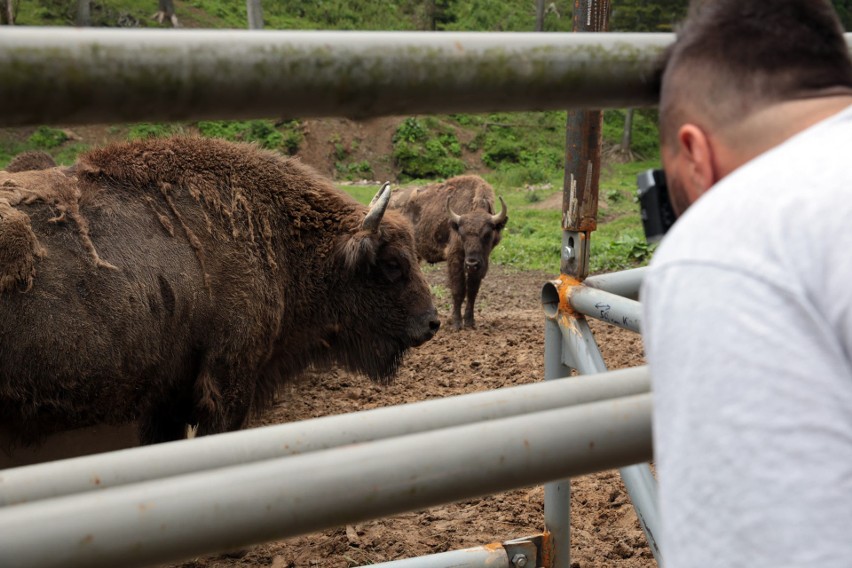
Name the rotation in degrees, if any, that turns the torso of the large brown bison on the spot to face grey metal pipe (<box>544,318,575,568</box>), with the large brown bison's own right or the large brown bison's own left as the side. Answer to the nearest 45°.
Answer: approximately 45° to the large brown bison's own right

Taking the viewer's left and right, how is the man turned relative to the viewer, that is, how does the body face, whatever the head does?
facing away from the viewer and to the left of the viewer

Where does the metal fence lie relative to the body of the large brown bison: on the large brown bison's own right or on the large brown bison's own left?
on the large brown bison's own right

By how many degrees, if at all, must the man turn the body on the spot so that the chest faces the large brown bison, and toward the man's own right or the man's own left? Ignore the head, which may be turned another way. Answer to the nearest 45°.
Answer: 0° — they already face it

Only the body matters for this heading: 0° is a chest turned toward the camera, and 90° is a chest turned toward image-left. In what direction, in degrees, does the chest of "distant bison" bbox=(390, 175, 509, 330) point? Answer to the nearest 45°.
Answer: approximately 315°

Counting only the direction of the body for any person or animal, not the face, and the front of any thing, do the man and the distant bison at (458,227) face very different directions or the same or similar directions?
very different directions

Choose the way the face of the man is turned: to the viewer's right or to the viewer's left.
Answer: to the viewer's left

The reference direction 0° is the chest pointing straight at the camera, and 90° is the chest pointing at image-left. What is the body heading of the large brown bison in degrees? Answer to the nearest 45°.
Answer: approximately 270°

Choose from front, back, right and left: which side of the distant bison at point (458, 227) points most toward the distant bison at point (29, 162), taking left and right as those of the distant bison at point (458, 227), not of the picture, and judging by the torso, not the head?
right

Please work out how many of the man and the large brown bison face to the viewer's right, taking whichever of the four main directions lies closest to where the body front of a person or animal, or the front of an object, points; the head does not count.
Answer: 1
